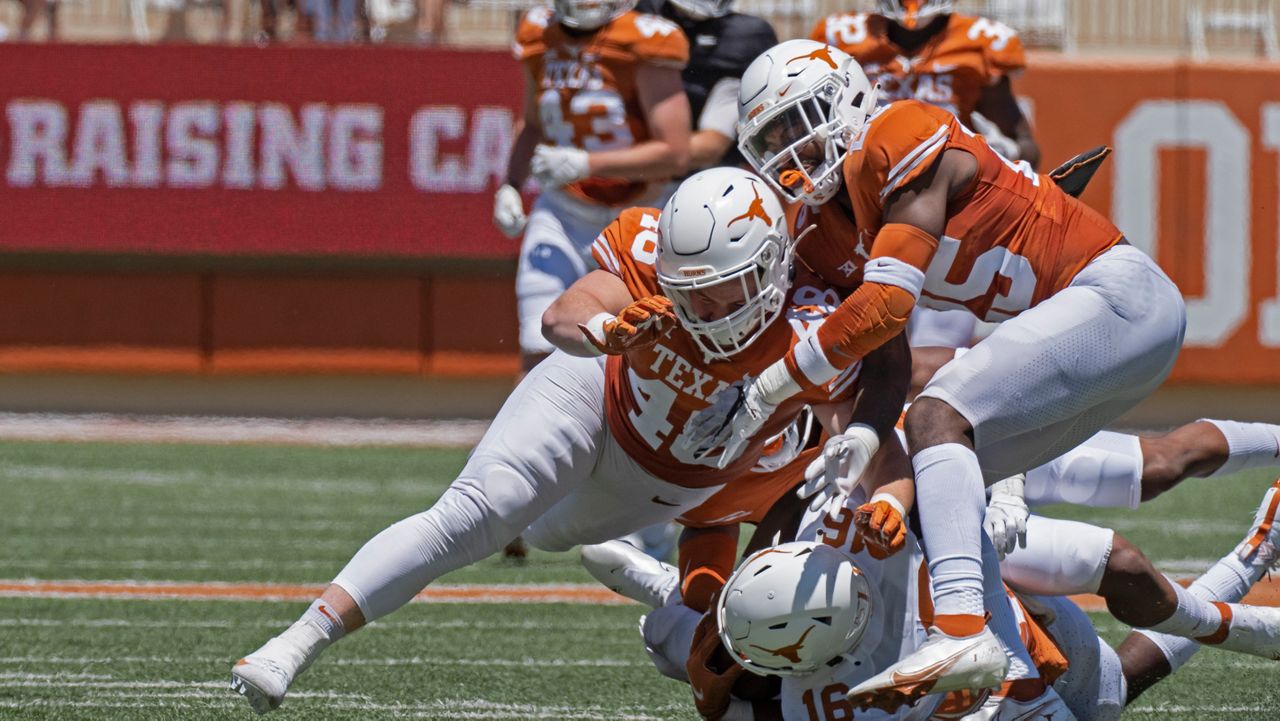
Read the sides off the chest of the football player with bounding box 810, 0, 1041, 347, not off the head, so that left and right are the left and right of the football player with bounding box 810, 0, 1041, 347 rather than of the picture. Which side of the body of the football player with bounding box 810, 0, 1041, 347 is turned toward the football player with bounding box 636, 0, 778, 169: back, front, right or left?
right

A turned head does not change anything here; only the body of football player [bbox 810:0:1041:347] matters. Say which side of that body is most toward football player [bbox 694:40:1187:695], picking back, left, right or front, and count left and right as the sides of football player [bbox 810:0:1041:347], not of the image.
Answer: front

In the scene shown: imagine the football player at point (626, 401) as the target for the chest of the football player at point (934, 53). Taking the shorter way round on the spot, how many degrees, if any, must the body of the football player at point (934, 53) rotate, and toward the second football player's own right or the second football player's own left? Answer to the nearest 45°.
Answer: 0° — they already face them

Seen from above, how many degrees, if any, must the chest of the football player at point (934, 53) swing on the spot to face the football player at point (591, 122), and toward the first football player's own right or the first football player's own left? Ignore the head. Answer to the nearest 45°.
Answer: approximately 45° to the first football player's own right

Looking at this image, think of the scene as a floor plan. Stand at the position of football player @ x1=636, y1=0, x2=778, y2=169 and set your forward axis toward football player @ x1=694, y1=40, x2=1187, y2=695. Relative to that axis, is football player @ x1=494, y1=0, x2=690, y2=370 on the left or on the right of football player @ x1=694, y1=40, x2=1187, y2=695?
right

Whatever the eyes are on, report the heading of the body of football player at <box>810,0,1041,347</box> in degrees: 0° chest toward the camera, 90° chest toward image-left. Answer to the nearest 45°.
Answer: approximately 0°

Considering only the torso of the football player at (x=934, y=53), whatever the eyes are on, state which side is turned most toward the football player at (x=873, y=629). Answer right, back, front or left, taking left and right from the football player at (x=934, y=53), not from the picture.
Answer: front
